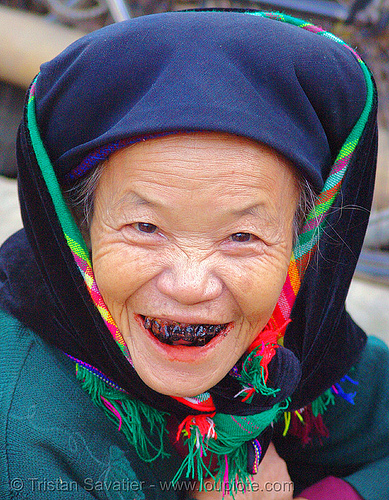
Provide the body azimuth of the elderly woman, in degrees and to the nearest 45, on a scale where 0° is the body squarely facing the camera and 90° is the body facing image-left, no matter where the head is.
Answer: approximately 0°
